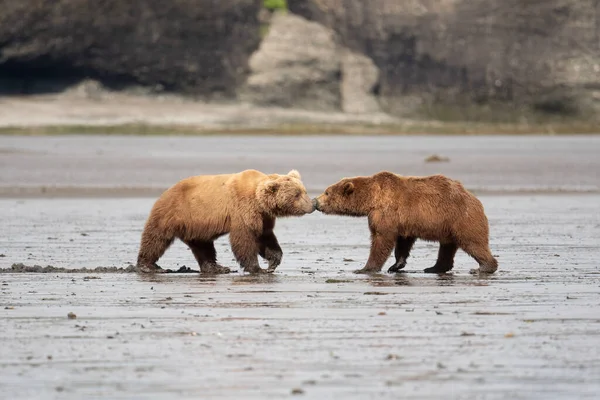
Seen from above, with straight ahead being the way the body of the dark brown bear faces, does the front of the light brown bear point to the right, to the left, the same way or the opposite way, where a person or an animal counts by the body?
the opposite way

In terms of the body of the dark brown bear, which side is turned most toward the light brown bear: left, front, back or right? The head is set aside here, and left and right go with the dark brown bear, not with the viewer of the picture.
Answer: front

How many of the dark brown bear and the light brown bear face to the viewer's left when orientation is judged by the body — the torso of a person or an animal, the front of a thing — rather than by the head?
1

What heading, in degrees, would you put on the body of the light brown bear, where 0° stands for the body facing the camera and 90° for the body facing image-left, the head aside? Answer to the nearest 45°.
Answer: approximately 270°

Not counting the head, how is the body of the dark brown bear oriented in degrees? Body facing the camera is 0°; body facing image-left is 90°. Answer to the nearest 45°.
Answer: approximately 90°

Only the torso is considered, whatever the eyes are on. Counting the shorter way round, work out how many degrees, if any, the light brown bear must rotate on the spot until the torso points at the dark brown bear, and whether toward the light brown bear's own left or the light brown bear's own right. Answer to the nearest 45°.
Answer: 0° — it already faces it
